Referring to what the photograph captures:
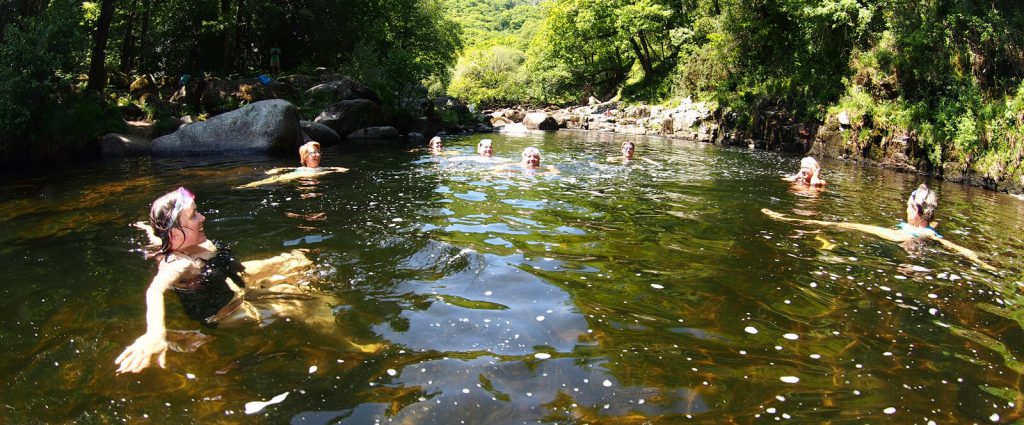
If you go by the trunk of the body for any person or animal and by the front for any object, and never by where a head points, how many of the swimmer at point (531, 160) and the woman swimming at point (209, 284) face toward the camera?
1

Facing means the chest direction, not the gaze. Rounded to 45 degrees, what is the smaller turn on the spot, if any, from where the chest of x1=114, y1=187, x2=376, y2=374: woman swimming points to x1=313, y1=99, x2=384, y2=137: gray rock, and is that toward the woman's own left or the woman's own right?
approximately 90° to the woman's own left

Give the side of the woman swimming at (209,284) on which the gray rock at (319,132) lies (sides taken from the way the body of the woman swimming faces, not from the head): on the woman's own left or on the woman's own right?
on the woman's own left

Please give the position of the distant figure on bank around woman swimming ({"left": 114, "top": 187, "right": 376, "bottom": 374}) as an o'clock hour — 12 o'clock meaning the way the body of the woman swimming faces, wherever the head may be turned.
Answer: The distant figure on bank is roughly at 9 o'clock from the woman swimming.

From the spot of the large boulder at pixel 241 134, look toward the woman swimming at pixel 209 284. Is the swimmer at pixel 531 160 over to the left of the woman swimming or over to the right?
left

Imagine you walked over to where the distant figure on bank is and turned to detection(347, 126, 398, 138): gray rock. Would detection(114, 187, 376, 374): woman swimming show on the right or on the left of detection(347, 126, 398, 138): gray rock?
right

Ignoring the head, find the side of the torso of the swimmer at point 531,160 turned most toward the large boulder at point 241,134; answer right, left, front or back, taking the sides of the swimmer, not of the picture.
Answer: right

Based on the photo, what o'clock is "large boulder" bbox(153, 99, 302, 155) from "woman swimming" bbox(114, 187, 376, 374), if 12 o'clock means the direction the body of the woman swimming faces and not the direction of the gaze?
The large boulder is roughly at 9 o'clock from the woman swimming.

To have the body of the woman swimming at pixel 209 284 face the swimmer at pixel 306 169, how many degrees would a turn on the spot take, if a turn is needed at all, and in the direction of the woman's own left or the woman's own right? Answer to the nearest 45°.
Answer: approximately 90° to the woman's own left

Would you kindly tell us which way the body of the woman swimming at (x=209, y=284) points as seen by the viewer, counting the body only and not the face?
to the viewer's right

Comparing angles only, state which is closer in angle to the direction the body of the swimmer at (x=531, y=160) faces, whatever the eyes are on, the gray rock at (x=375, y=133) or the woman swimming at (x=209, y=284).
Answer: the woman swimming

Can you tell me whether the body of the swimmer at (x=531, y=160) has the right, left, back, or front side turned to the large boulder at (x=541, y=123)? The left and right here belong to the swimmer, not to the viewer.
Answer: back
